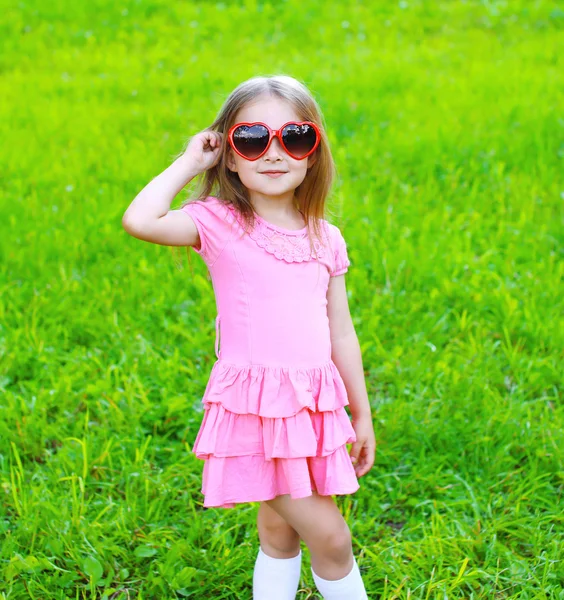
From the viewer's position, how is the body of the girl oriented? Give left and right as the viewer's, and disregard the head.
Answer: facing the viewer and to the right of the viewer

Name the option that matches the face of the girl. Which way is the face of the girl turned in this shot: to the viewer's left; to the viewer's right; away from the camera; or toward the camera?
toward the camera
